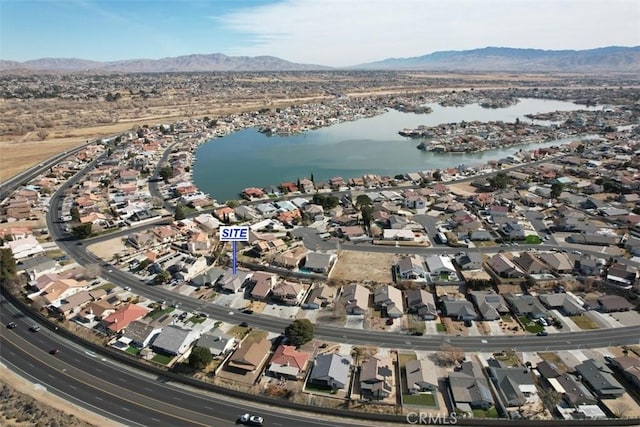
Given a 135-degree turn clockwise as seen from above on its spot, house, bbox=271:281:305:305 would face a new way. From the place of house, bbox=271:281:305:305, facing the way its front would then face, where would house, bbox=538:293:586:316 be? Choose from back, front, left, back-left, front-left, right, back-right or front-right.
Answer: right

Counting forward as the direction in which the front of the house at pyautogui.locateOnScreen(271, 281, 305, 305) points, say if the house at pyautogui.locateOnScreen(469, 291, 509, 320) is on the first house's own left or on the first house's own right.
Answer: on the first house's own left

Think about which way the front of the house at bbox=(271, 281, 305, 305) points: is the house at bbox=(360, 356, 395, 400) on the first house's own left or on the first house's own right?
on the first house's own left

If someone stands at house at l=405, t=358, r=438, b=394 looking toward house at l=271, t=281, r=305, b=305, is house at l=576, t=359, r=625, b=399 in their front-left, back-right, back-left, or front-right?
back-right

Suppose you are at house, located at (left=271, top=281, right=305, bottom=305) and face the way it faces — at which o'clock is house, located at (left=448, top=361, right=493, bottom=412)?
house, located at (left=448, top=361, right=493, bottom=412) is roughly at 9 o'clock from house, located at (left=271, top=281, right=305, bottom=305).

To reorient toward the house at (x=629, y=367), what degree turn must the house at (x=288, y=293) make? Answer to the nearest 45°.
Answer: approximately 90° to its left

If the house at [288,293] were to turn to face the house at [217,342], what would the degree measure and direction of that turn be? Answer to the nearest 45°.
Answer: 0° — it already faces it

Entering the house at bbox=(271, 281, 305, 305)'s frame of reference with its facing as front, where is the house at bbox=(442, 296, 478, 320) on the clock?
the house at bbox=(442, 296, 478, 320) is roughly at 8 o'clock from the house at bbox=(271, 281, 305, 305).

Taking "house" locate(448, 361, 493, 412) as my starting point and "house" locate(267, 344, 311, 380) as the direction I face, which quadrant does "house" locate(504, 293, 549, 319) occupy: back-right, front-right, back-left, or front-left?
back-right
